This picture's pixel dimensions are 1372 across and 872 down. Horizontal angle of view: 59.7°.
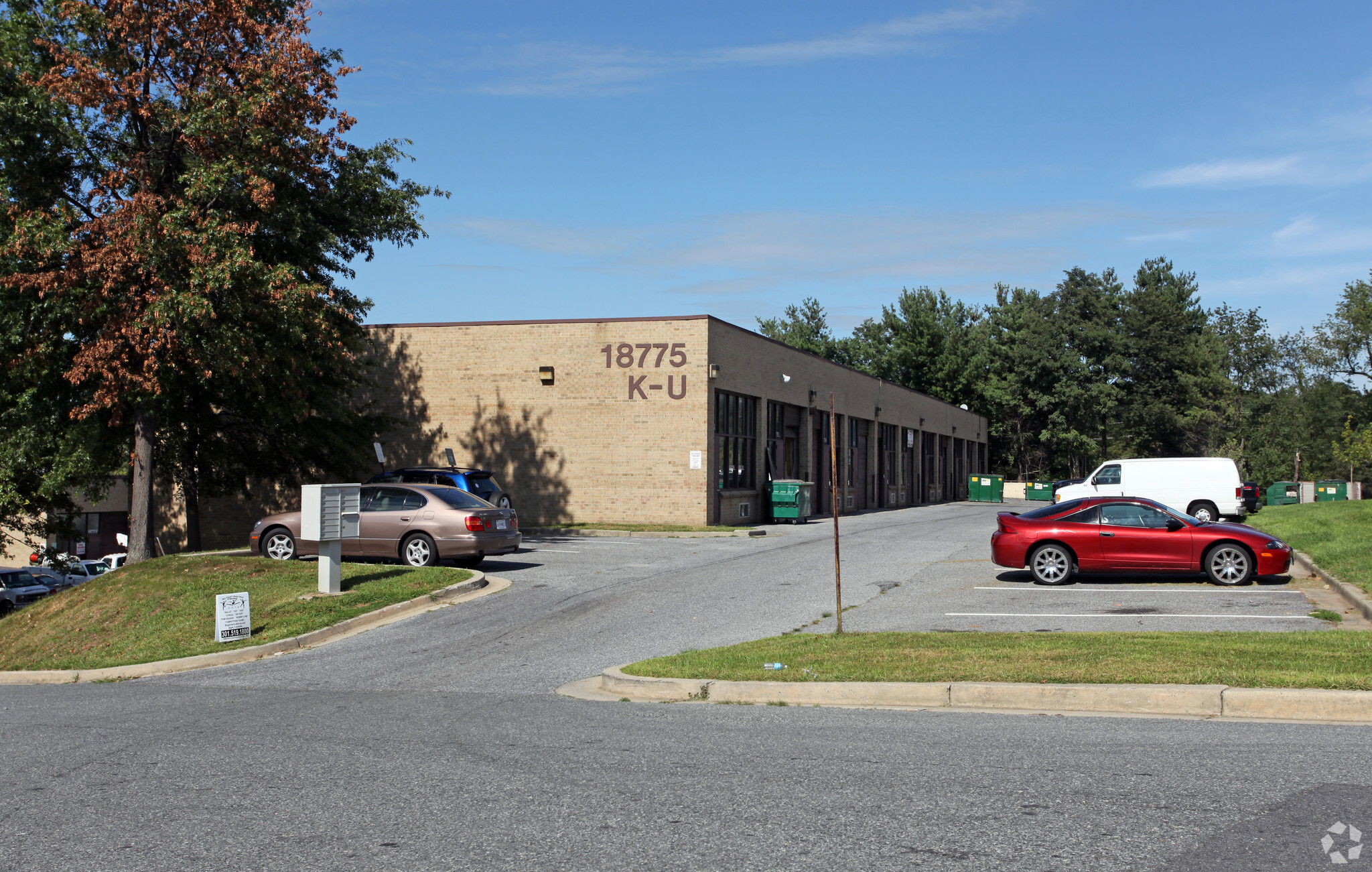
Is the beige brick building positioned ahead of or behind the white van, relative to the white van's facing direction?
ahead

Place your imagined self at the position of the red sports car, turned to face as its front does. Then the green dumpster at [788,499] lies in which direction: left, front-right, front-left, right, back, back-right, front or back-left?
back-left

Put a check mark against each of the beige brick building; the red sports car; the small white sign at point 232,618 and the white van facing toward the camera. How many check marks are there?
1

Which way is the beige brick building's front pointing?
to the viewer's right

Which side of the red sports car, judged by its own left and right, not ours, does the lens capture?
right

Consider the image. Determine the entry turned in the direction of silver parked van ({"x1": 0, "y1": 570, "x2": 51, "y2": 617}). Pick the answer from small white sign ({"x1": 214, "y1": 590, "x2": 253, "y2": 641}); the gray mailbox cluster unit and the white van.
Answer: the white van

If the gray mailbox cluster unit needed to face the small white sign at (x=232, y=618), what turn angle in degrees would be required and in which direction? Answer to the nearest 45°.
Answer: approximately 90° to its right

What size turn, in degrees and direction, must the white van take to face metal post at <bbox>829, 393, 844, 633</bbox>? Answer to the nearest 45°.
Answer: approximately 90° to its left

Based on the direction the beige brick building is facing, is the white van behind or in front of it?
in front

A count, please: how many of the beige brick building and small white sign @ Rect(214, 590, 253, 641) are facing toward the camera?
1

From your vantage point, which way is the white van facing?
to the viewer's left

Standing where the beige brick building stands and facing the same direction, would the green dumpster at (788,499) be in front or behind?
in front

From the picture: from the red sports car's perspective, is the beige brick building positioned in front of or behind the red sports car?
behind

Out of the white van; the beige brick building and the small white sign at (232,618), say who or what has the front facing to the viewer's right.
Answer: the beige brick building

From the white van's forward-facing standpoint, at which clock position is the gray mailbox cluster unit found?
The gray mailbox cluster unit is roughly at 10 o'clock from the white van.
